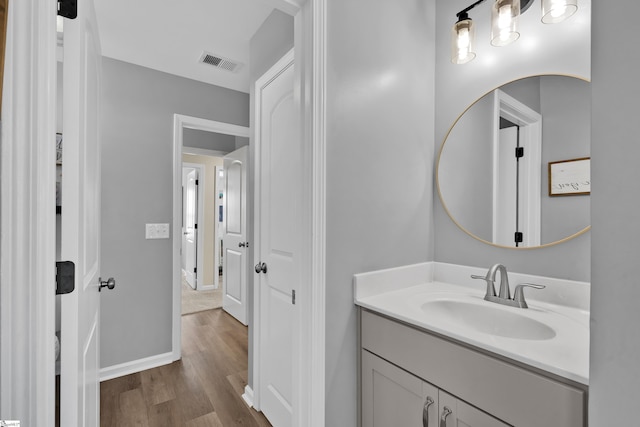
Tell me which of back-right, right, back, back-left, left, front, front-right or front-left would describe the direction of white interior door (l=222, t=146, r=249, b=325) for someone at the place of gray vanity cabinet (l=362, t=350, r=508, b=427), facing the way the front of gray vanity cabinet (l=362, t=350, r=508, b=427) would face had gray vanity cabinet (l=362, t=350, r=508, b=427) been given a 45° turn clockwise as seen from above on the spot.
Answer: front-right

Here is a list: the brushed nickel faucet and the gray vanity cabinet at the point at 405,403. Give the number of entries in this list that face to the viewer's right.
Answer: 0

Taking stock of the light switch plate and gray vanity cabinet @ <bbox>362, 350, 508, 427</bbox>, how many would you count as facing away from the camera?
0

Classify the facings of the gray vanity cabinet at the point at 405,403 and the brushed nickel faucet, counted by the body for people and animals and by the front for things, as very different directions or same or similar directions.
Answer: same or similar directions

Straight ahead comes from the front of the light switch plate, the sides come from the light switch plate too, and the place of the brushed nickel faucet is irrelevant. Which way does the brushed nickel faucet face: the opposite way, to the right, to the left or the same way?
to the right

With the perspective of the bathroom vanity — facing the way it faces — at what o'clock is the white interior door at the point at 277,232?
The white interior door is roughly at 2 o'clock from the bathroom vanity.

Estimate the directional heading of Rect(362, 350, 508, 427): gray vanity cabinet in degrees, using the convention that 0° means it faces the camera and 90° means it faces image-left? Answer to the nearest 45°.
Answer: approximately 45°

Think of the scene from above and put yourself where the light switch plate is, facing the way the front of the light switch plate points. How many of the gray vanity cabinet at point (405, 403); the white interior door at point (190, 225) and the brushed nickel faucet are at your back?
1

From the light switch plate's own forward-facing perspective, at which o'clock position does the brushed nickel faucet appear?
The brushed nickel faucet is roughly at 11 o'clock from the light switch plate.

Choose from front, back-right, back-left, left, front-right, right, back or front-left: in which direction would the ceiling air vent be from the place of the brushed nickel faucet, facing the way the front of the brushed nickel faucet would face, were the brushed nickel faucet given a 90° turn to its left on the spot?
back-right

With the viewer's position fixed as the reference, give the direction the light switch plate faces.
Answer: facing the viewer

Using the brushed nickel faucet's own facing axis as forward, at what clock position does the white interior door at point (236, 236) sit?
The white interior door is roughly at 2 o'clock from the brushed nickel faucet.

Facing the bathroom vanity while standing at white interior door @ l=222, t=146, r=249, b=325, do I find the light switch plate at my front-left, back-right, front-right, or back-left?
front-right

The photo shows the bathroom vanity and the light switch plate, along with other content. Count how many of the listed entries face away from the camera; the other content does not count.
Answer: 0

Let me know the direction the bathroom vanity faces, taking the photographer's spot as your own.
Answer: facing the viewer and to the left of the viewer
